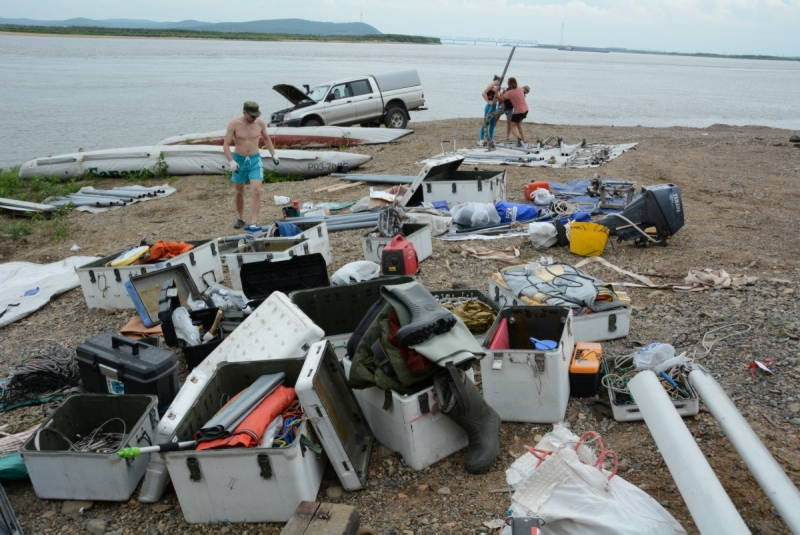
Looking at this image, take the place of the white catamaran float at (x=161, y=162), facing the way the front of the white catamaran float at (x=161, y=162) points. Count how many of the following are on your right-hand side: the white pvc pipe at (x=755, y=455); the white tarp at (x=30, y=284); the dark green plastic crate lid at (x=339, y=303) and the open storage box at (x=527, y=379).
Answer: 4

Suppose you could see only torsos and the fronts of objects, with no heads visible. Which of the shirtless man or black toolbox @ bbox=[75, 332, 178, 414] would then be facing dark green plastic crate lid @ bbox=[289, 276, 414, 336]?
the shirtless man

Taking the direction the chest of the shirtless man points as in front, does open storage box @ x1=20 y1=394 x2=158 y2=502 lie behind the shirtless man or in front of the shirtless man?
in front

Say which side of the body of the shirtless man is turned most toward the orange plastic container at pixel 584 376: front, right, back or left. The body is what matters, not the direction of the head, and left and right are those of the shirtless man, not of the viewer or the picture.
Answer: front

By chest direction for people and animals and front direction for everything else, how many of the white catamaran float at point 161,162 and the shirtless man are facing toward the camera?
1

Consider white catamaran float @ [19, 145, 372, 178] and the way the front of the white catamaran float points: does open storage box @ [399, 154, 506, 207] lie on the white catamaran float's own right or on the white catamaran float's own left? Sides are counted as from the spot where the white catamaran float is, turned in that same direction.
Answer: on the white catamaran float's own right

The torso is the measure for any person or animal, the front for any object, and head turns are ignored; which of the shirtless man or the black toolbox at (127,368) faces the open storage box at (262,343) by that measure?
the shirtless man

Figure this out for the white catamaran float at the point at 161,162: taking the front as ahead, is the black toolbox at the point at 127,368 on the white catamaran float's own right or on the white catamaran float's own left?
on the white catamaran float's own right

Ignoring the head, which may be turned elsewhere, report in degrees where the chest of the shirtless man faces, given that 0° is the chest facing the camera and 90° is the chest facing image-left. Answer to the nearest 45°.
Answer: approximately 0°

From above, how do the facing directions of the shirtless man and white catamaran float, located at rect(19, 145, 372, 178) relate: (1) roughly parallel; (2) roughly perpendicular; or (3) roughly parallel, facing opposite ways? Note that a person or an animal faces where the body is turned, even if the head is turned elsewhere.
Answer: roughly perpendicular

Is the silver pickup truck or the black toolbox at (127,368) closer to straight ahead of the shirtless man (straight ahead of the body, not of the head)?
the black toolbox

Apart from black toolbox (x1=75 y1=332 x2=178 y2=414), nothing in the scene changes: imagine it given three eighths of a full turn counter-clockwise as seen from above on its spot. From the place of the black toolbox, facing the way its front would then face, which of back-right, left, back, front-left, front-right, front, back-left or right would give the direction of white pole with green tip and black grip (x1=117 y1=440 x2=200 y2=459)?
right

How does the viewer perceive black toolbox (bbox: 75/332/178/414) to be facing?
facing the viewer and to the left of the viewer
